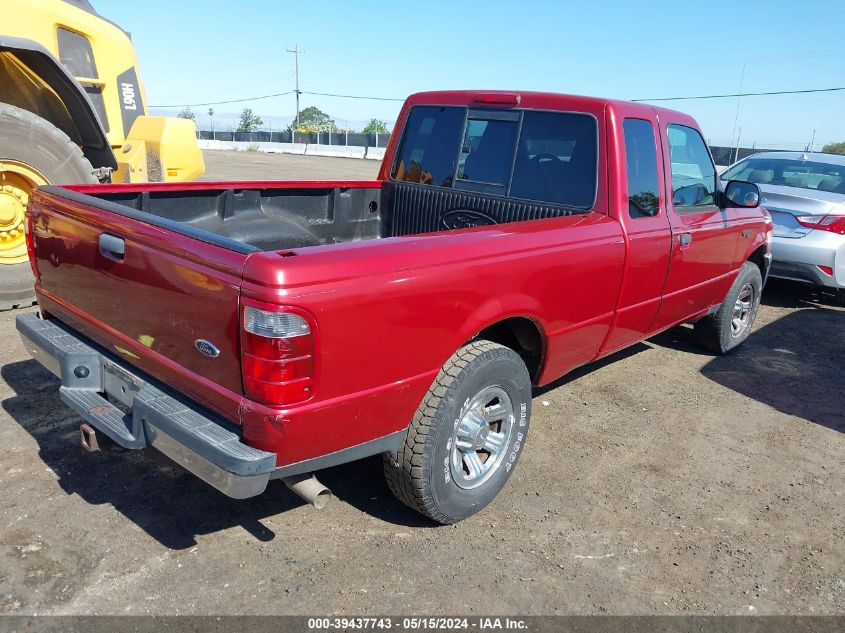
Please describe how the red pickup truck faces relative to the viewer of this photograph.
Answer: facing away from the viewer and to the right of the viewer

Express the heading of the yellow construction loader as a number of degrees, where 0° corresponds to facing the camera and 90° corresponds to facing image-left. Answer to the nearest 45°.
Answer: approximately 90°

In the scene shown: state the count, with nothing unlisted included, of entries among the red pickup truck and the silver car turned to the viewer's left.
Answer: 0

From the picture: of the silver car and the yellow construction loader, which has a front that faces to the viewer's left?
the yellow construction loader

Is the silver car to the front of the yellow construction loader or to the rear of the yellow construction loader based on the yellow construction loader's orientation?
to the rear

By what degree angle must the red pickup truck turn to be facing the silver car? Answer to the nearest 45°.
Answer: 0° — it already faces it

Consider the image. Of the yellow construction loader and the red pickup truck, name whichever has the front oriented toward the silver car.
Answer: the red pickup truck

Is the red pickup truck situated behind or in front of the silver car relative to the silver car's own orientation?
behind

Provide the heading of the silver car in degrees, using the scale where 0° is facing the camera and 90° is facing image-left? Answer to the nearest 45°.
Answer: approximately 225°

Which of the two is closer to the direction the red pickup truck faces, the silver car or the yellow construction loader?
the silver car

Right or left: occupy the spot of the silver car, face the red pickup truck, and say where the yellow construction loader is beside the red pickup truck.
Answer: right

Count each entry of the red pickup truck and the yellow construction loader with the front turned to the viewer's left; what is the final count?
1

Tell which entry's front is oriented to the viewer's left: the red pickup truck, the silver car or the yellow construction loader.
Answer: the yellow construction loader
